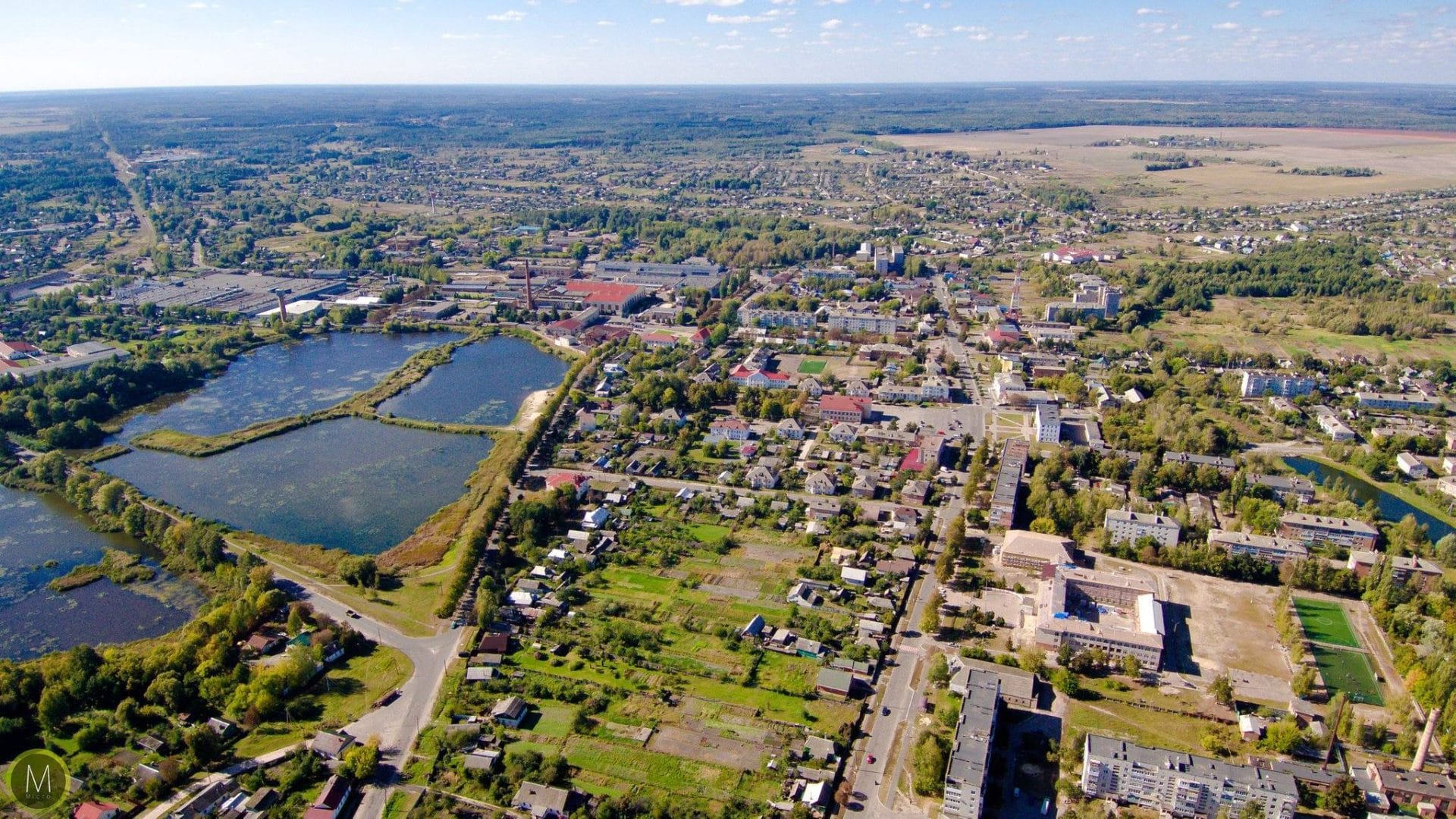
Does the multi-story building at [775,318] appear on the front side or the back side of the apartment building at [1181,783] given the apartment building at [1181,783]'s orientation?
on the back side

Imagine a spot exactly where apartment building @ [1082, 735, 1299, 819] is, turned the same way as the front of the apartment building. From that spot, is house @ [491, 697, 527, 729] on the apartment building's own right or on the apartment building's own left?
on the apartment building's own right

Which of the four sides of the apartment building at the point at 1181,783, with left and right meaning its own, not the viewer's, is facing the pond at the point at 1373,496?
back

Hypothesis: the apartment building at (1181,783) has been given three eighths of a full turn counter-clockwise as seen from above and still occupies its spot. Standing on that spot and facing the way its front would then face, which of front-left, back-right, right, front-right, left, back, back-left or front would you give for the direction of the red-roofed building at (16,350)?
back-left

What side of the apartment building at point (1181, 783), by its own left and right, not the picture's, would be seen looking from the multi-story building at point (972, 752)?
right

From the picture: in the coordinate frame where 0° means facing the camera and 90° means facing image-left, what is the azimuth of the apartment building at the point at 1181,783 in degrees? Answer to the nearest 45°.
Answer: approximately 0°

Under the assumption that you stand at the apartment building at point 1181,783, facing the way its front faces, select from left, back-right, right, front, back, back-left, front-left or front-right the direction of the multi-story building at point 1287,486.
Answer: back

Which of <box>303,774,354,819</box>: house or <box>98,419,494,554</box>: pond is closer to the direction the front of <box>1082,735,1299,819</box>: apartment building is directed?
the house

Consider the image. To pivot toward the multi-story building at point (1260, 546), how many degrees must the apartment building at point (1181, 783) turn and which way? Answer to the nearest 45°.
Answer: approximately 180°

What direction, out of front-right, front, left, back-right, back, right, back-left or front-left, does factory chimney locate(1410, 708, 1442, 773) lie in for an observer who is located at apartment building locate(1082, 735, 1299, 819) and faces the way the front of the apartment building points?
back-left

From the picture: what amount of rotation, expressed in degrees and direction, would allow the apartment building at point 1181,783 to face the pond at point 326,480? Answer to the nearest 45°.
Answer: approximately 90° to its right

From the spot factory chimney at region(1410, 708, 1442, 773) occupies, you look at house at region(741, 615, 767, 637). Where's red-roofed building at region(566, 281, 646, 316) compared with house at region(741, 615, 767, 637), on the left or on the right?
right

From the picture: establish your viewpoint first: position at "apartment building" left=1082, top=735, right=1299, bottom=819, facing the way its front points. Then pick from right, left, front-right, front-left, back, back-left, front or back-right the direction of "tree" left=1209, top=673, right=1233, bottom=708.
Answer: back

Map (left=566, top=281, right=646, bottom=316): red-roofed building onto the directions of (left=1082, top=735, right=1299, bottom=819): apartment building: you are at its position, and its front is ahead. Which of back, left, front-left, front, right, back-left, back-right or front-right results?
back-right

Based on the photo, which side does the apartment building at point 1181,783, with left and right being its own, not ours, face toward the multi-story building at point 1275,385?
back

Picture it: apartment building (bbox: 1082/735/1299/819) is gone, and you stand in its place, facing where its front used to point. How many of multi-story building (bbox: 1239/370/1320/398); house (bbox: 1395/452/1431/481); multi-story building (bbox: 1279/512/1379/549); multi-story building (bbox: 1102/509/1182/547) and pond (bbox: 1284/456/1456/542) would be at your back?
5

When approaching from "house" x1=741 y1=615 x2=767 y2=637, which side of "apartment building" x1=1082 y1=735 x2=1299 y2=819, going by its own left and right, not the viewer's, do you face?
right

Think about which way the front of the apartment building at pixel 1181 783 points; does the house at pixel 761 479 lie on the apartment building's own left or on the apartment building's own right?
on the apartment building's own right
